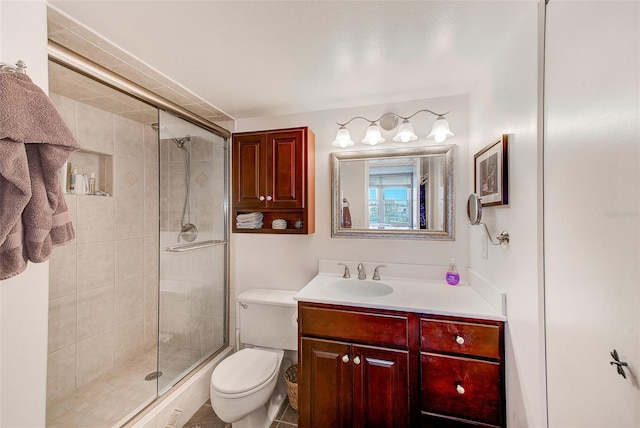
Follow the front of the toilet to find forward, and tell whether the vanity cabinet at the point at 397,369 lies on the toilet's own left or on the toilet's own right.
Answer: on the toilet's own left

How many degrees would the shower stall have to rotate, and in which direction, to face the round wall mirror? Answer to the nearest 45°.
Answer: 0° — it already faces it

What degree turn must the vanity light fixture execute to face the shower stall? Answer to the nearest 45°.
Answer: approximately 90° to its right

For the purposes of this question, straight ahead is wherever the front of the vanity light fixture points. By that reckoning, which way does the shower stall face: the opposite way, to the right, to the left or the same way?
to the left

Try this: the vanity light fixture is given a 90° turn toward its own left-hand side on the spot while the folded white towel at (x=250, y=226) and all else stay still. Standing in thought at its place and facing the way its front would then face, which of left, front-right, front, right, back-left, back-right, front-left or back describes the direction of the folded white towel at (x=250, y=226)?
back

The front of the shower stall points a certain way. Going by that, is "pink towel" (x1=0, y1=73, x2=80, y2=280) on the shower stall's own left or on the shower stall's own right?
on the shower stall's own right

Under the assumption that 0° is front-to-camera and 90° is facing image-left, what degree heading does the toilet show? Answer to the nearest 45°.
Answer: approximately 45°

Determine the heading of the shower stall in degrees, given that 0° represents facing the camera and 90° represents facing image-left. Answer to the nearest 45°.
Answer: approximately 315°
